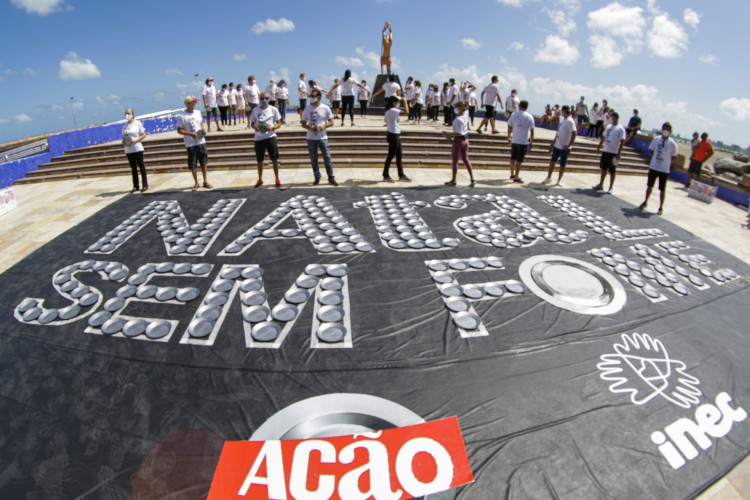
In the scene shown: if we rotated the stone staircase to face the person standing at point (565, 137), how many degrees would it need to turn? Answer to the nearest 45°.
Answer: approximately 45° to its left

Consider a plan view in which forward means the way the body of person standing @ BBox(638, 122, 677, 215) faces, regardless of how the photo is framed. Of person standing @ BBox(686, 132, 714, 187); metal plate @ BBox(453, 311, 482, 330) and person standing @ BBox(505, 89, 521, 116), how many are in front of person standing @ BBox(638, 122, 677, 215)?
1

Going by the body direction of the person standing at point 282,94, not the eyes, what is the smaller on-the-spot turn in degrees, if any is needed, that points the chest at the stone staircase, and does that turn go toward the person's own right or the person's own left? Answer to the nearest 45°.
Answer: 0° — they already face it

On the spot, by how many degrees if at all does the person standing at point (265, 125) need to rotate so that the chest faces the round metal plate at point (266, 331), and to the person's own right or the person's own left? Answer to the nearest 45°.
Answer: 0° — they already face it

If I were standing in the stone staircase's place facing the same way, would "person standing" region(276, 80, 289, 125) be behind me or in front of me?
behind

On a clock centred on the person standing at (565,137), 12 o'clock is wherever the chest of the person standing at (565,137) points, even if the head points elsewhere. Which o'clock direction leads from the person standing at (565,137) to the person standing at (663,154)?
the person standing at (663,154) is roughly at 8 o'clock from the person standing at (565,137).

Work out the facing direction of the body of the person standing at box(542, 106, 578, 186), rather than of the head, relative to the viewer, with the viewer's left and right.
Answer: facing the viewer and to the left of the viewer

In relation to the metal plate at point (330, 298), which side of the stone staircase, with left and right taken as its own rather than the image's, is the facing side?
front

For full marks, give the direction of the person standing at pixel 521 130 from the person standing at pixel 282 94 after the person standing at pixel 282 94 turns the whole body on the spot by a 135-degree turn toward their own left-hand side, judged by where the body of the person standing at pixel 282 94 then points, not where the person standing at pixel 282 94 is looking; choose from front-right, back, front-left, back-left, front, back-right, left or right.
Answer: right

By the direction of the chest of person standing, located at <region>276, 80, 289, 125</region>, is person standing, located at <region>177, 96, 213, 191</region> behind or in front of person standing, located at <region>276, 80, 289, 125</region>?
in front

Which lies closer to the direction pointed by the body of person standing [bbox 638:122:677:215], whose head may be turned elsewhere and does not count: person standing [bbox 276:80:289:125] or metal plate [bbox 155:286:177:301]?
the metal plate

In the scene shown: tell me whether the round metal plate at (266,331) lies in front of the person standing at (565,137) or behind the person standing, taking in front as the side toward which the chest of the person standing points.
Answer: in front

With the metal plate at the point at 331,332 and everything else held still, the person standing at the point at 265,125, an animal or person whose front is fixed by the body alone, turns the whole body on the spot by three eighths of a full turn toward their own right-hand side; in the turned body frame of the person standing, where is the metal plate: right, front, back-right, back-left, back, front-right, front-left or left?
back-left

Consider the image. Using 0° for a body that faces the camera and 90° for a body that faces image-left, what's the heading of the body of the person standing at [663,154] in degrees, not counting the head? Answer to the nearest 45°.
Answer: approximately 0°

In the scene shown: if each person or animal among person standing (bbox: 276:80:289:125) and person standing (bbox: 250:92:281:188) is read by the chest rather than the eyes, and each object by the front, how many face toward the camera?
2

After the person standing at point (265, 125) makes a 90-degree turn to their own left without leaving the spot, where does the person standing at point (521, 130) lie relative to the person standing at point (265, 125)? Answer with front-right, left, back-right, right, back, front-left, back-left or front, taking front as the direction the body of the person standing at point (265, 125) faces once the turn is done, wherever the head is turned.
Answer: front
